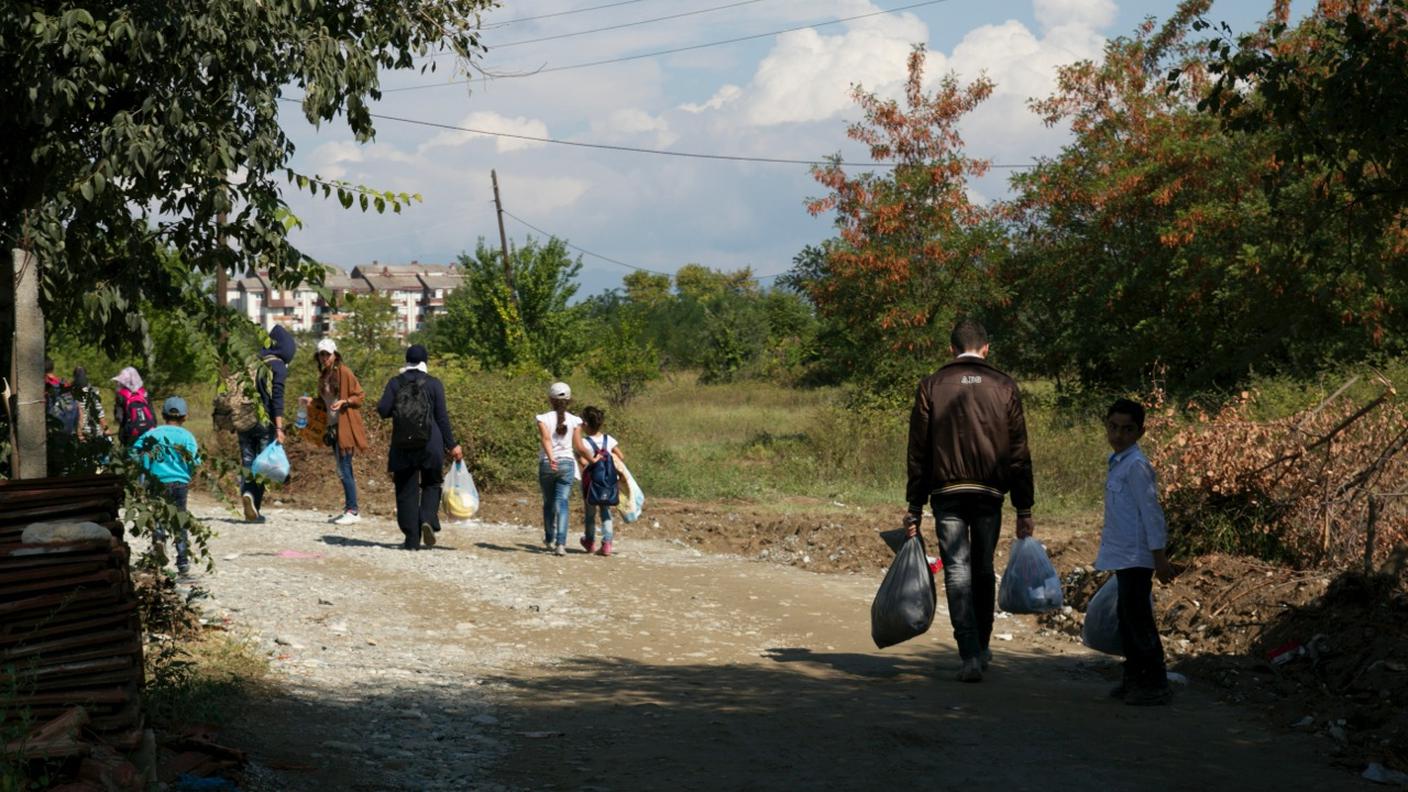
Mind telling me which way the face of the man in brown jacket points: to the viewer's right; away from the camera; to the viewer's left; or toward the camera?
away from the camera

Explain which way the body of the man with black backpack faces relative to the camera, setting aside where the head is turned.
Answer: away from the camera

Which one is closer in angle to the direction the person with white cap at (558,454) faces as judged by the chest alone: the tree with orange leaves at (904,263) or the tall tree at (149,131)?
the tree with orange leaves

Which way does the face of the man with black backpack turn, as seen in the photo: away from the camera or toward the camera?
away from the camera

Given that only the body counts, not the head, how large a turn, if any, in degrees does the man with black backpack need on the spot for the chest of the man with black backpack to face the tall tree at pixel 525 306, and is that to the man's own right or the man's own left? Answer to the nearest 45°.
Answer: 0° — they already face it

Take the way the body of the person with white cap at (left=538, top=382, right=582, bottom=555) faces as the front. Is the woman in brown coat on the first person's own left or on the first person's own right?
on the first person's own left

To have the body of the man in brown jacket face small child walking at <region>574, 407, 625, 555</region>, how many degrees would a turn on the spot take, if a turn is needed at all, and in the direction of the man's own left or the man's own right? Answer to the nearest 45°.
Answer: approximately 45° to the man's own left

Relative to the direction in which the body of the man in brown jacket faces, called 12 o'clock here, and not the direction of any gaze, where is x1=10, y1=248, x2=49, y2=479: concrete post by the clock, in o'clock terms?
The concrete post is roughly at 8 o'clock from the man in brown jacket.

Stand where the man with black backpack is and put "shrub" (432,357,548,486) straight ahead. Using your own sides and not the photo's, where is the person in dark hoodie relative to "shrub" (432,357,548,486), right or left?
left

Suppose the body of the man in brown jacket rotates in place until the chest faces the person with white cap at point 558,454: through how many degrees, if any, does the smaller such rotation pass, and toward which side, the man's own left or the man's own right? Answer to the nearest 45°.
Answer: approximately 45° to the man's own left

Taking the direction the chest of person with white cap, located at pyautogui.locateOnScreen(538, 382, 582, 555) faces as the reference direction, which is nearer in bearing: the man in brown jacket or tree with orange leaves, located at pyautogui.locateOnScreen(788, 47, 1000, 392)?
the tree with orange leaves

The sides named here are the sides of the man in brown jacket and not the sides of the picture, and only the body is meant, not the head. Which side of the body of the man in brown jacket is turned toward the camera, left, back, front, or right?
back

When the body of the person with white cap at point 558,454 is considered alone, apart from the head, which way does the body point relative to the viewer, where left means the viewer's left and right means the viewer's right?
facing away from the viewer

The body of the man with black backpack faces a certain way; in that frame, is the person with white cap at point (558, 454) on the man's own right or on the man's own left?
on the man's own right
